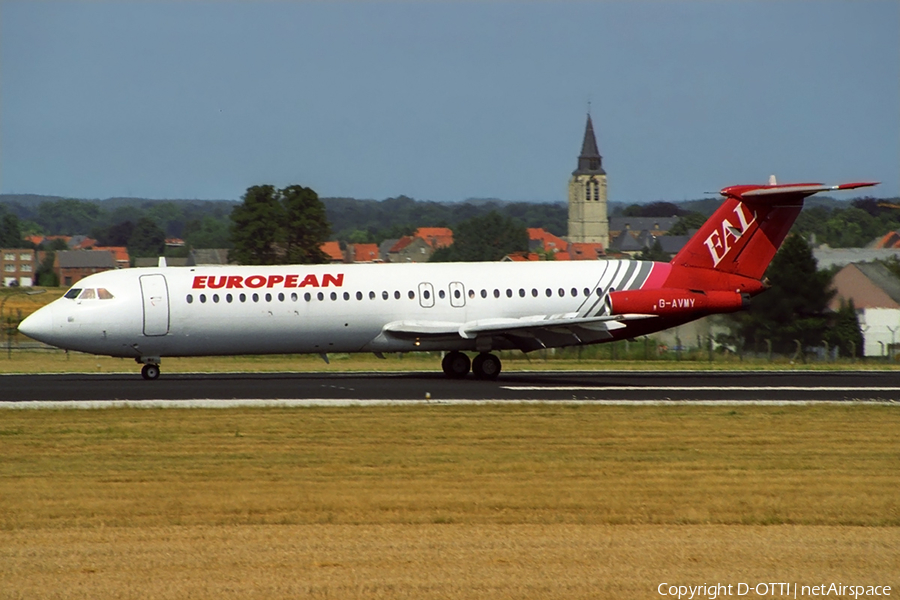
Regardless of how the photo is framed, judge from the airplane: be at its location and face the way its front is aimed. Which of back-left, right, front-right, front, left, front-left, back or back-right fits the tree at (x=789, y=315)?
back-right

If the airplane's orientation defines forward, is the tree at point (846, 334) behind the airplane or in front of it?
behind

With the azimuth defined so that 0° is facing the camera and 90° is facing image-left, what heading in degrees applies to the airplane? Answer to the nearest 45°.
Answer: approximately 90°
